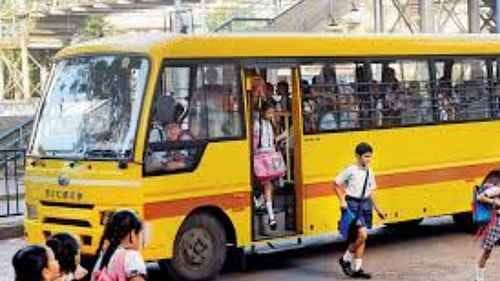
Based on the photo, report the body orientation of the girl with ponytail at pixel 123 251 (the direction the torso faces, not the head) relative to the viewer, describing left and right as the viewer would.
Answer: facing away from the viewer and to the right of the viewer

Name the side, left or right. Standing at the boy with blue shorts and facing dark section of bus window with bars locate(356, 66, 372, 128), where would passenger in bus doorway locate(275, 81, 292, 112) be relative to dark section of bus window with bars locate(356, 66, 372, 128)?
left

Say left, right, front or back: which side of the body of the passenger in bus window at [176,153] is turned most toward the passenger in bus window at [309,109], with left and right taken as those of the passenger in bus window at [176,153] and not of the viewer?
back

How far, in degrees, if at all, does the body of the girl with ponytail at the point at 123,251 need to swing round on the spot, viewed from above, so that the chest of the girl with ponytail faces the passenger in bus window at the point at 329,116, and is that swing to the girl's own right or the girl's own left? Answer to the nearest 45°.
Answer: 0° — they already face them

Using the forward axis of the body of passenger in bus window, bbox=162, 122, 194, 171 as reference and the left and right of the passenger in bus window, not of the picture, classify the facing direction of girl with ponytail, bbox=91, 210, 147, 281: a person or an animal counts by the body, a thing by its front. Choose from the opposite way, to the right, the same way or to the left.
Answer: the opposite way

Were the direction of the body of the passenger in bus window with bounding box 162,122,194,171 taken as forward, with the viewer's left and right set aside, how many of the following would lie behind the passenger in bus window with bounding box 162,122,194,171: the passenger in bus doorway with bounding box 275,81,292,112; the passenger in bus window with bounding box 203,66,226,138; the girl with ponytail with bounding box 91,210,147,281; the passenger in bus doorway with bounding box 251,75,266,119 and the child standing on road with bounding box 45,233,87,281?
3

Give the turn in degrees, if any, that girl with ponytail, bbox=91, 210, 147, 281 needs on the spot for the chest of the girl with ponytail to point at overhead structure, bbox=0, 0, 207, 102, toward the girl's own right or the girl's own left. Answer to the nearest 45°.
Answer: approximately 45° to the girl's own left

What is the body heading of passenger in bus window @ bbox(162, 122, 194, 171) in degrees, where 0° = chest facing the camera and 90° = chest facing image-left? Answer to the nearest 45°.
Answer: approximately 45°
